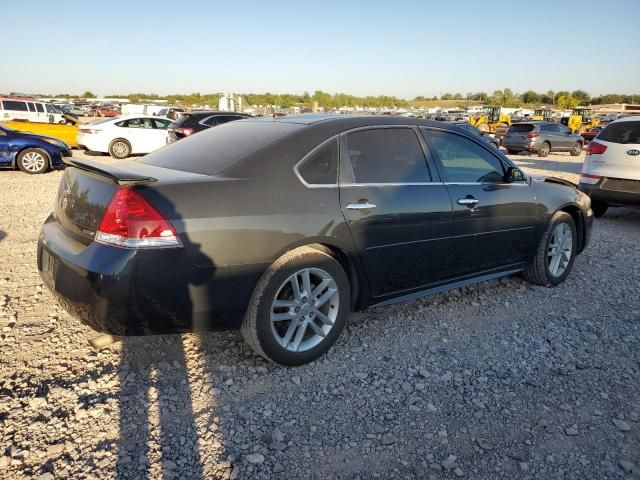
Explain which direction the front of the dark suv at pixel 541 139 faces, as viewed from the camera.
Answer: facing away from the viewer and to the right of the viewer

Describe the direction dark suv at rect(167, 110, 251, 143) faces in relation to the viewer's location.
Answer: facing away from the viewer and to the right of the viewer

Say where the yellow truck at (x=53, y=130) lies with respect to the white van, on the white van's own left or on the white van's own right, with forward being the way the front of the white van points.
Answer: on the white van's own right

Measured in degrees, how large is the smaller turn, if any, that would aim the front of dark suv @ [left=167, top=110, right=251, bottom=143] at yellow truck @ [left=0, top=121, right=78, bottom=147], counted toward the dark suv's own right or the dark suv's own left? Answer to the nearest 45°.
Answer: approximately 90° to the dark suv's own left

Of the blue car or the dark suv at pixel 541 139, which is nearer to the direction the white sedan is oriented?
the dark suv

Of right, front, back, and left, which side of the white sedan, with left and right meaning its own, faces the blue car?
back

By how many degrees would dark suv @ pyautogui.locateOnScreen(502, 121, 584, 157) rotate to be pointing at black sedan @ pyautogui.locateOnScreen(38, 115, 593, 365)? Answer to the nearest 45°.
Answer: approximately 135° to its right

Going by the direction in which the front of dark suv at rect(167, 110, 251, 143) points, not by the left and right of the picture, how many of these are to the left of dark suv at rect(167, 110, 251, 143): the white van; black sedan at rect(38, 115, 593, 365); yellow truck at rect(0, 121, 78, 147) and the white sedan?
3
